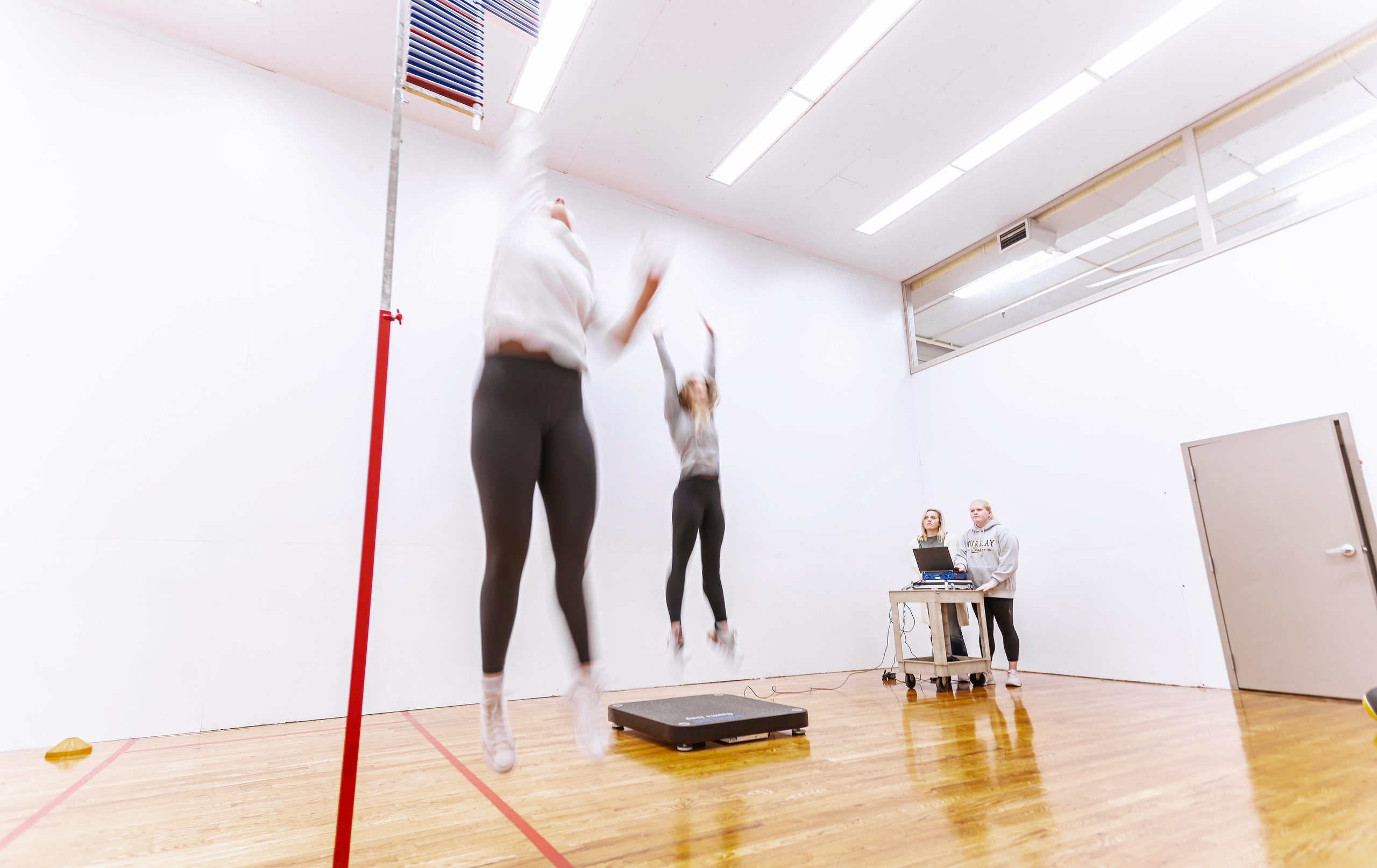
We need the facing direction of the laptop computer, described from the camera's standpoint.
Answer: facing away from the viewer and to the right of the viewer

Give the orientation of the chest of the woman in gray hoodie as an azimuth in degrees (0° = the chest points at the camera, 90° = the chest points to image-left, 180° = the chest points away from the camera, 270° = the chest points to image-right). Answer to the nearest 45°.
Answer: approximately 45°

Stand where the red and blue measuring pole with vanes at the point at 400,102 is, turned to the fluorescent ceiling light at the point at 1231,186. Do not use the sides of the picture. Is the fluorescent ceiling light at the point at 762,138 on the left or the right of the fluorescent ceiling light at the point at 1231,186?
left

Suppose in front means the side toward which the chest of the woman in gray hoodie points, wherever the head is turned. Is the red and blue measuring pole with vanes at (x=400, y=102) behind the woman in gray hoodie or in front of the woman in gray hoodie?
in front

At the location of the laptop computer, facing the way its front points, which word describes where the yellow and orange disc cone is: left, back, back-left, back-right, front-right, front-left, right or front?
back

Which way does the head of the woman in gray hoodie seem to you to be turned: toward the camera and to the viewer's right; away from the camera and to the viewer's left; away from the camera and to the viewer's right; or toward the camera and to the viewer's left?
toward the camera and to the viewer's left

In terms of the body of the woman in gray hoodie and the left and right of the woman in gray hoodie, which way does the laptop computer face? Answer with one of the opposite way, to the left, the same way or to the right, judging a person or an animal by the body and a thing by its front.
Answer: the opposite way
